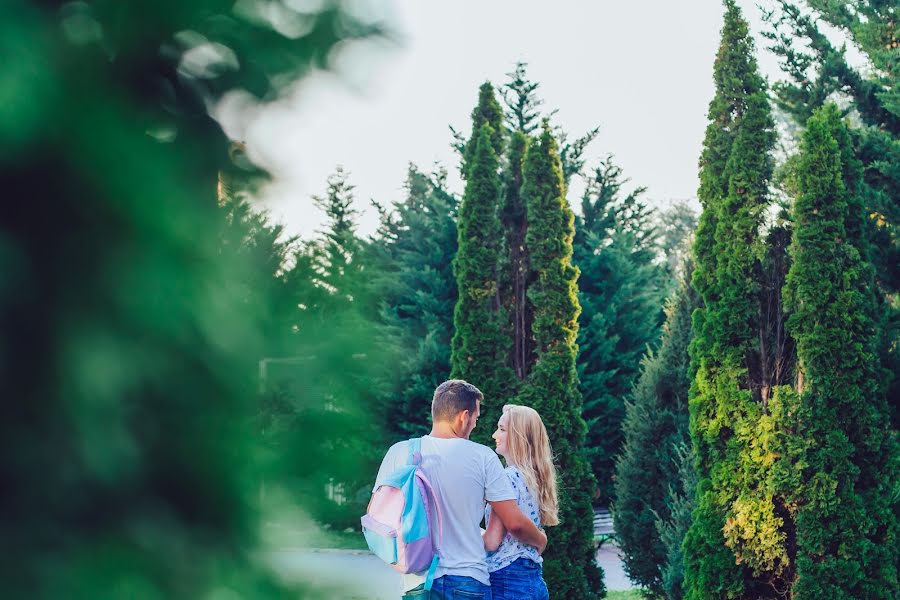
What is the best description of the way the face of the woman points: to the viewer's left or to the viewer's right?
to the viewer's left

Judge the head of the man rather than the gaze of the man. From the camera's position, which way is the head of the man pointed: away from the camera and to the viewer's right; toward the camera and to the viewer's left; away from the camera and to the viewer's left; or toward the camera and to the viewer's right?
away from the camera and to the viewer's right

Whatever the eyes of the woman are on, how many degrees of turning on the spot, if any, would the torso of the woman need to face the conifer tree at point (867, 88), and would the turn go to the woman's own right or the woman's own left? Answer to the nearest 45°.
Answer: approximately 90° to the woman's own right
